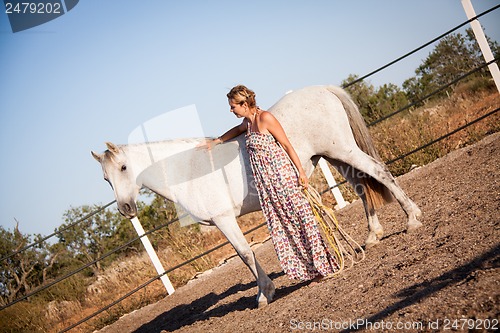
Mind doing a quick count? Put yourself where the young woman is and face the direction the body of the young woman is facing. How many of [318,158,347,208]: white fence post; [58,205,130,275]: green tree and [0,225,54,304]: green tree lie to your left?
0

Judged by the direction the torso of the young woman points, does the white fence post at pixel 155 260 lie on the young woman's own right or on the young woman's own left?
on the young woman's own right

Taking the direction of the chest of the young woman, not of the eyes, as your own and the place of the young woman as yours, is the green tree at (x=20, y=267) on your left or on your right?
on your right

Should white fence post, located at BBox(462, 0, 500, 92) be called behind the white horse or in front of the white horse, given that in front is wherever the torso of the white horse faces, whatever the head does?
behind

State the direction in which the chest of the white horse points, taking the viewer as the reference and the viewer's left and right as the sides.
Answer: facing to the left of the viewer

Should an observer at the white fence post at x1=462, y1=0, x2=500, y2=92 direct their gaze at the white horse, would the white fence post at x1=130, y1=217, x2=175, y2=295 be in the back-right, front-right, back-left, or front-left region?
front-right

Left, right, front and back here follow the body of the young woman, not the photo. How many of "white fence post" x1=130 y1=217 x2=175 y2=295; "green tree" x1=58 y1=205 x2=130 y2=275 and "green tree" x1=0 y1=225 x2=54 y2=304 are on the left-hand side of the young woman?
0

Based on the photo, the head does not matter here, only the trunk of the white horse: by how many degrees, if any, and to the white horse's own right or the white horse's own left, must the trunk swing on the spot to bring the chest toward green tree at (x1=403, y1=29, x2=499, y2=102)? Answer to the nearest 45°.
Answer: approximately 135° to the white horse's own right

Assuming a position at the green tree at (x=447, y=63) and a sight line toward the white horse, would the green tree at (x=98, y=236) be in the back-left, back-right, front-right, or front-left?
front-right

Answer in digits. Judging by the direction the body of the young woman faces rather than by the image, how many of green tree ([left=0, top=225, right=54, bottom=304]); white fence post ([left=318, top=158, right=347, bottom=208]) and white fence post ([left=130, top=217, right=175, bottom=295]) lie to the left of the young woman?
0

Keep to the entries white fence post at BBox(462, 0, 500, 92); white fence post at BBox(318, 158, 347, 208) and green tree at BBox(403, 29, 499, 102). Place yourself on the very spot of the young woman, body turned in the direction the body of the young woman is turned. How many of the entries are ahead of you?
0

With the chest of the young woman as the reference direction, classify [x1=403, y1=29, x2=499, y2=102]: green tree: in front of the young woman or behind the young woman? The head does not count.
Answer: behind

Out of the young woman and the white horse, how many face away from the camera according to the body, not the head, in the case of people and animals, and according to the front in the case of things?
0

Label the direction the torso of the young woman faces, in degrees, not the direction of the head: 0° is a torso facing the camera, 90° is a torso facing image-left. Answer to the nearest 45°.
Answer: approximately 45°

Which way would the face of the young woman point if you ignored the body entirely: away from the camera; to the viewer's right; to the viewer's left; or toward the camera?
to the viewer's left
